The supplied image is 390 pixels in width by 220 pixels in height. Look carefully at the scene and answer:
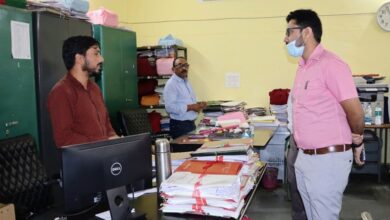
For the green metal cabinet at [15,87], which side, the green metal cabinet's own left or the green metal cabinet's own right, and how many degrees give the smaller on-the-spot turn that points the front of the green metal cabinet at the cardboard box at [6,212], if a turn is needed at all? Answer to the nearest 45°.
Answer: approximately 45° to the green metal cabinet's own right

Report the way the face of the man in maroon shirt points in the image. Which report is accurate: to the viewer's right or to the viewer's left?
to the viewer's right

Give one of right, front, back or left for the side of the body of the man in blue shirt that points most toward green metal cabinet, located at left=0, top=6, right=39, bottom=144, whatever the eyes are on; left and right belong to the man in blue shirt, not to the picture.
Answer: right

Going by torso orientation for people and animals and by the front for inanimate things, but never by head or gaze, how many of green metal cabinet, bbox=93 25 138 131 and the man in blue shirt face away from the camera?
0

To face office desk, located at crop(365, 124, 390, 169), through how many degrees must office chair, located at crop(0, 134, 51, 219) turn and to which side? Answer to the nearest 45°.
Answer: approximately 45° to its left

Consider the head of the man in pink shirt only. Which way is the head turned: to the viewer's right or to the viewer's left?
to the viewer's left

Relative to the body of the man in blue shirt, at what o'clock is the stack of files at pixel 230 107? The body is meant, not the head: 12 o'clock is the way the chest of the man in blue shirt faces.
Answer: The stack of files is roughly at 10 o'clock from the man in blue shirt.

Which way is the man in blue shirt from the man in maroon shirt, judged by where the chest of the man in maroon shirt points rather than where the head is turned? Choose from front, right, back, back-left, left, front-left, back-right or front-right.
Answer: left
